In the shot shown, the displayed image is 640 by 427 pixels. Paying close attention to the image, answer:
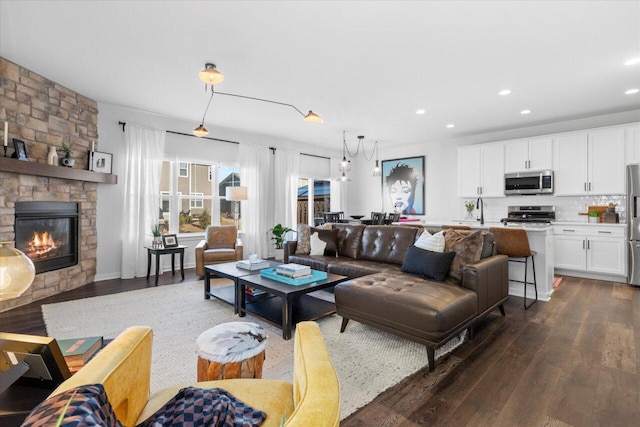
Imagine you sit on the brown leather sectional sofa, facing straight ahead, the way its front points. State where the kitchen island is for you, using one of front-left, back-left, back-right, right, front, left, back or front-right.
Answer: back

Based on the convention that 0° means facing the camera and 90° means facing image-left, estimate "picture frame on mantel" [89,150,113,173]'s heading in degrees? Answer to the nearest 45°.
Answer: approximately 315°

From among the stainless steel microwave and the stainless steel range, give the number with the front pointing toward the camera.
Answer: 2

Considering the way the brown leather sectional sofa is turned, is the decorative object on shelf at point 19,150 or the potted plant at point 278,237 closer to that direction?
the decorative object on shelf

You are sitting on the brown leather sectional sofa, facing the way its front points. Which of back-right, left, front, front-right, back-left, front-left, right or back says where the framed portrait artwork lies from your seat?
back-right

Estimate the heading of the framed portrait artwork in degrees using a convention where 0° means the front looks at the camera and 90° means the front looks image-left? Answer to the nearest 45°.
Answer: approximately 45°

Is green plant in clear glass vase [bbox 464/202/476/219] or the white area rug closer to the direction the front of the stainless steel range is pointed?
the white area rug

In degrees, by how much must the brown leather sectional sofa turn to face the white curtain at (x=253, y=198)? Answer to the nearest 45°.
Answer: approximately 90° to its right

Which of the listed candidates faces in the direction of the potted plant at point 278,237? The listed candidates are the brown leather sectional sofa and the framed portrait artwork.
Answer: the framed portrait artwork

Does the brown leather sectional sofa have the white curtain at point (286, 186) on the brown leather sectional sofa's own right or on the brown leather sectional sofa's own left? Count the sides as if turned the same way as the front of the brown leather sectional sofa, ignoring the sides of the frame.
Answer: on the brown leather sectional sofa's own right
